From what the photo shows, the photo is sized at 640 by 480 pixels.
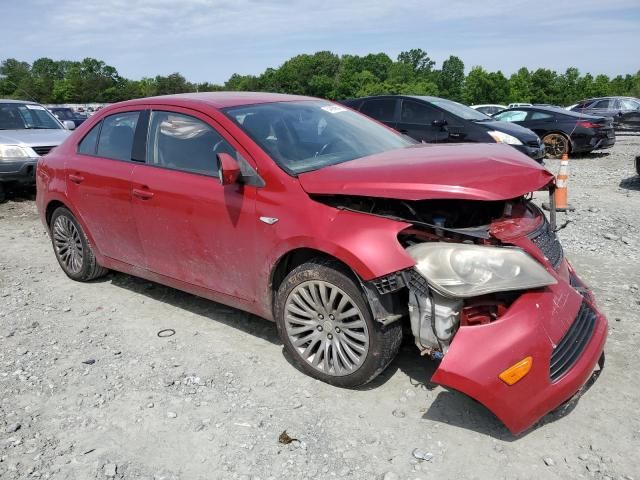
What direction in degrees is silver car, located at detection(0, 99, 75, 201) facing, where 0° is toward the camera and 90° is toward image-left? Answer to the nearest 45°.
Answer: approximately 315°

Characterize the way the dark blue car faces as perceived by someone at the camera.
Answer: facing the viewer and to the right of the viewer

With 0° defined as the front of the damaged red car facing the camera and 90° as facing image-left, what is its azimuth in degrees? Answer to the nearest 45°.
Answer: approximately 315°

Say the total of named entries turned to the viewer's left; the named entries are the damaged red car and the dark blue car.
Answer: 0

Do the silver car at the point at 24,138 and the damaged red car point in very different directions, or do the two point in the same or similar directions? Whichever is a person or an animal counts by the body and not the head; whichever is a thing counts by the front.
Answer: same or similar directions

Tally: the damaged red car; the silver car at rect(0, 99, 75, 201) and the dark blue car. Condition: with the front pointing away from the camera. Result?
0

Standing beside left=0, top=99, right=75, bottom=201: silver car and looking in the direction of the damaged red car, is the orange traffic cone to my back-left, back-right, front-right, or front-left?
front-left

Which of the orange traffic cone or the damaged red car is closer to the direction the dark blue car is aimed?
the orange traffic cone

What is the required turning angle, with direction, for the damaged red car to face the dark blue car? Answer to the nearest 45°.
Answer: approximately 135° to its left

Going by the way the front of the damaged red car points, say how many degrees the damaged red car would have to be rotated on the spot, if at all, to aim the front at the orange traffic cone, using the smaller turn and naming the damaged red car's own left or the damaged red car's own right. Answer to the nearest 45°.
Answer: approximately 90° to the damaged red car's own left

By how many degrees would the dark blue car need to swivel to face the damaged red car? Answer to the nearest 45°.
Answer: approximately 45° to its right
